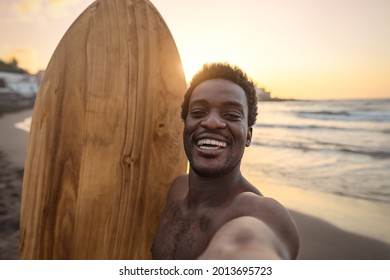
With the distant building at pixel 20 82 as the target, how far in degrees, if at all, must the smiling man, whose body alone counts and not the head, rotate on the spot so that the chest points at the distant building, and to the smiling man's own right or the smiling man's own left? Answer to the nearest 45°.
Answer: approximately 90° to the smiling man's own right

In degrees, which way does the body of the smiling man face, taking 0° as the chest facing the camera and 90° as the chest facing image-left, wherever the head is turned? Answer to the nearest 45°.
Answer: approximately 45°
